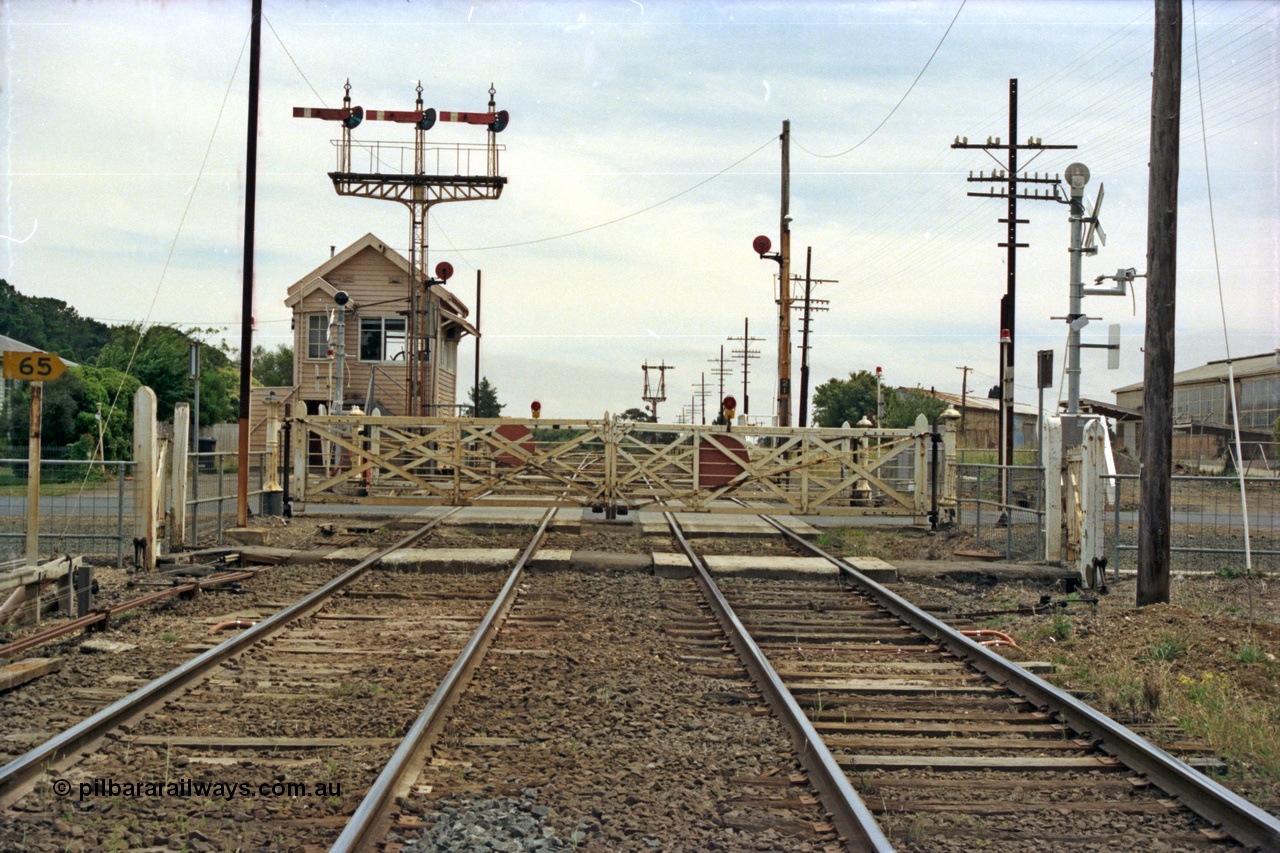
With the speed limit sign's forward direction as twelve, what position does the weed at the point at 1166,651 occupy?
The weed is roughly at 10 o'clock from the speed limit sign.

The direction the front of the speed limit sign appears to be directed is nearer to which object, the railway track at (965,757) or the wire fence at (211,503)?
the railway track

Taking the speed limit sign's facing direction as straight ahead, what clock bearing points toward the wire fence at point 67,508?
The wire fence is roughly at 6 o'clock from the speed limit sign.

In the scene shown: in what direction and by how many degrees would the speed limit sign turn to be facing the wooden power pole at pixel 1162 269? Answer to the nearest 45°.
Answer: approximately 90° to its left

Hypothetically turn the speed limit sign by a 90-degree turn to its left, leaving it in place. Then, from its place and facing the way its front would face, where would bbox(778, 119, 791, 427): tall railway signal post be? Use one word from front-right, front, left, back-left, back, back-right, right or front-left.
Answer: front-left

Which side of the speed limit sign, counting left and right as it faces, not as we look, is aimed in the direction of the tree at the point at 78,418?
back

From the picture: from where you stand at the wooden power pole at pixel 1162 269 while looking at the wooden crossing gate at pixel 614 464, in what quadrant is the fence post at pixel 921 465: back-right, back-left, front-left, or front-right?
front-right

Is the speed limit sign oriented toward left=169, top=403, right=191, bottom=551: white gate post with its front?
no

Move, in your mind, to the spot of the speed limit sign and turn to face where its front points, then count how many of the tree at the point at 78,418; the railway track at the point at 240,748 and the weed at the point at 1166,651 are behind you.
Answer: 1

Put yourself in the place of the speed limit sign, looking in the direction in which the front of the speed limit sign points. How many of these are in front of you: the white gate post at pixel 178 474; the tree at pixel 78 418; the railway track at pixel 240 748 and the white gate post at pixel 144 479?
1

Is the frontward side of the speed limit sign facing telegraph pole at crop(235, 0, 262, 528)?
no

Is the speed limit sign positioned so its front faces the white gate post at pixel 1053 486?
no

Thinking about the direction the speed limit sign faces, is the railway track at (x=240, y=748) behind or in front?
in front

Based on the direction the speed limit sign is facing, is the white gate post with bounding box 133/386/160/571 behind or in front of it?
behind

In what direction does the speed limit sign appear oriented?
toward the camera

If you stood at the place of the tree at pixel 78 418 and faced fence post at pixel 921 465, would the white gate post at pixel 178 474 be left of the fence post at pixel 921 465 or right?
right
